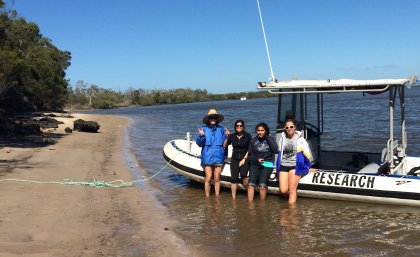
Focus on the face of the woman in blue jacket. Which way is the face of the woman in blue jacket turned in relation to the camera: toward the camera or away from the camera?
toward the camera

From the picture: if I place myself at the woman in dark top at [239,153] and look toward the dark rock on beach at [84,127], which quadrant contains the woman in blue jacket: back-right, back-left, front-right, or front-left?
front-left

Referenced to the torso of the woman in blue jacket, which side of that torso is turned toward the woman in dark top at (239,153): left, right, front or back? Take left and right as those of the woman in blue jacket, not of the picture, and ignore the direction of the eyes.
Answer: left

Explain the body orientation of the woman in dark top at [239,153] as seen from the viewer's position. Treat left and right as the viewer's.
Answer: facing the viewer

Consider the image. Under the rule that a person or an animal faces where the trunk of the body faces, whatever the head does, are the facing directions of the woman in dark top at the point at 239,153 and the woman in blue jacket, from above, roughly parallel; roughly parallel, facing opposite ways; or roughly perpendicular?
roughly parallel

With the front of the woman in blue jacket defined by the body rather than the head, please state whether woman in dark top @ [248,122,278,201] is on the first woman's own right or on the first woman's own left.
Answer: on the first woman's own left

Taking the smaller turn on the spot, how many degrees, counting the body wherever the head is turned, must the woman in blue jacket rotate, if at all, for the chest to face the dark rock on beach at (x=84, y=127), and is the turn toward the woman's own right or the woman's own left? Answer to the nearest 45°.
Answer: approximately 135° to the woman's own right

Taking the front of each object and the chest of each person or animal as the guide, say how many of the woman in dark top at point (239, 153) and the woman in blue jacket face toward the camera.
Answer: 2

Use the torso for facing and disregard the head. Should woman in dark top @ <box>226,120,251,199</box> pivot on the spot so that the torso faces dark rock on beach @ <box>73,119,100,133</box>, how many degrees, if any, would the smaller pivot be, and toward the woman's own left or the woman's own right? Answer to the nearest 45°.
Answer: approximately 135° to the woman's own right

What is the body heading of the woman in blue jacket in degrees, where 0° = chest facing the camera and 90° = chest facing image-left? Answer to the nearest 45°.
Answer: approximately 0°

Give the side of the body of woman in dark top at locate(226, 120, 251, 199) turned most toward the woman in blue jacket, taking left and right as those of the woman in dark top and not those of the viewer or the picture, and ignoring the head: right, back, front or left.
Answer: right
